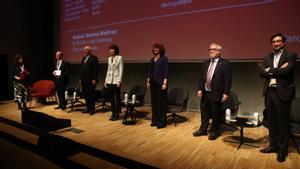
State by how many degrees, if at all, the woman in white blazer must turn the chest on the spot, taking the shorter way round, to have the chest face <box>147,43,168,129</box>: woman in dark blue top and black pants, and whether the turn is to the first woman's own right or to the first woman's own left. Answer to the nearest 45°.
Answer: approximately 90° to the first woman's own left

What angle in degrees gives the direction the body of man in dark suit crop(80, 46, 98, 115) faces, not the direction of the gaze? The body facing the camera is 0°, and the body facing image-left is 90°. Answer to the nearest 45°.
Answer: approximately 45°

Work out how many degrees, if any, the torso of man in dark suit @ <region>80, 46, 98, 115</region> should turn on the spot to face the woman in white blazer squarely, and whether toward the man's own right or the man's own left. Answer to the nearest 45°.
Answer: approximately 90° to the man's own left

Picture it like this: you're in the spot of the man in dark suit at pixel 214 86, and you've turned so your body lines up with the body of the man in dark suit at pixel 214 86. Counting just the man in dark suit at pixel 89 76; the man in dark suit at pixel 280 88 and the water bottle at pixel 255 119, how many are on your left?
2

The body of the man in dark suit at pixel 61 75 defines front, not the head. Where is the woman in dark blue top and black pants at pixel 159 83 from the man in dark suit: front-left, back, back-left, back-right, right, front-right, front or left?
left

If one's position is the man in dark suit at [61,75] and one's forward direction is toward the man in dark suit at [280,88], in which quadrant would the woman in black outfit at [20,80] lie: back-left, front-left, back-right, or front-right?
back-right

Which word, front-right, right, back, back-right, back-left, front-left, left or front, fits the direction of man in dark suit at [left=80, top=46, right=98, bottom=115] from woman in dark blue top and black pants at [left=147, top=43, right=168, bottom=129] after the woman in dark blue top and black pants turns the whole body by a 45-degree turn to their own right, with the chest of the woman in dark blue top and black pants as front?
front-right

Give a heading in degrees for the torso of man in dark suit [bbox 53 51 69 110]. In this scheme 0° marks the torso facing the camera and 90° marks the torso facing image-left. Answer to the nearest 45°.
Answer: approximately 45°

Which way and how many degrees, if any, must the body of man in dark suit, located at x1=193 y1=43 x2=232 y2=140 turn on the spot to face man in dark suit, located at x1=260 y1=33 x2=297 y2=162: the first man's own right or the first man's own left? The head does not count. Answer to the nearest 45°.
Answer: approximately 90° to the first man's own left

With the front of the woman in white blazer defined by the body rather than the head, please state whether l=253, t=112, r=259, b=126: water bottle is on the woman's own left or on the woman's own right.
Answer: on the woman's own left

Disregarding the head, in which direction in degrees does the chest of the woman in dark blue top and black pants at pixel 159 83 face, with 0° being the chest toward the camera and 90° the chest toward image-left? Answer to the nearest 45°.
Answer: approximately 45°
